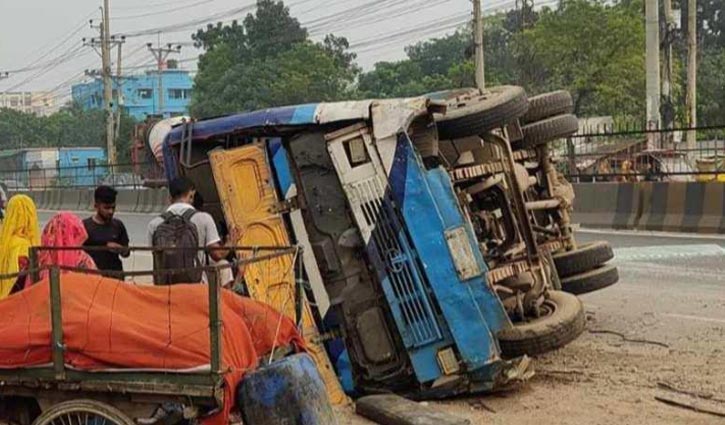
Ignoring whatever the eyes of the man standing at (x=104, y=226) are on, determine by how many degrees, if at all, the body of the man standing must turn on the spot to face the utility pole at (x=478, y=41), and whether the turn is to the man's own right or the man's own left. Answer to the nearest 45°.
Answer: approximately 90° to the man's own left

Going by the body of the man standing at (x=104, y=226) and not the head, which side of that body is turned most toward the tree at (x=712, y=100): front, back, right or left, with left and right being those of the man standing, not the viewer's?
left

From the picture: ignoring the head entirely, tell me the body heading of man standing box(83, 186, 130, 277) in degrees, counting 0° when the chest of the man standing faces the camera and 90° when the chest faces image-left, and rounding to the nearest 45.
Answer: approximately 315°

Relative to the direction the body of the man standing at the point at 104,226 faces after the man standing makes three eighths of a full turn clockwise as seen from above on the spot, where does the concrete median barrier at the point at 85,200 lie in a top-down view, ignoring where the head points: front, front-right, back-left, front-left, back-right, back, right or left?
right

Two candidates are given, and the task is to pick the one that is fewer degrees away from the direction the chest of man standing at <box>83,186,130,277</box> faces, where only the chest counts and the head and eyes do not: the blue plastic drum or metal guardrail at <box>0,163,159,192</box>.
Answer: the blue plastic drum

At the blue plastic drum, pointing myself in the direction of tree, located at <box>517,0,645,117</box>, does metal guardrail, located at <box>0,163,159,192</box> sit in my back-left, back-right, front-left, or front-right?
front-left

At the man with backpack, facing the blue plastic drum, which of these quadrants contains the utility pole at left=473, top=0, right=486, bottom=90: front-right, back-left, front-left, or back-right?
back-left

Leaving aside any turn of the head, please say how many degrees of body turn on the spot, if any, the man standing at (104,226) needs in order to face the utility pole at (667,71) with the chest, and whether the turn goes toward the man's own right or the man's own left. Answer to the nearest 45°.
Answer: approximately 90° to the man's own left

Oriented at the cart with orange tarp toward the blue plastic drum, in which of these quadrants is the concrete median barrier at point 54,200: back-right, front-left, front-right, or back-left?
back-left

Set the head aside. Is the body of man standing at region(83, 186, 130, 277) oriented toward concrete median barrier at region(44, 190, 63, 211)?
no

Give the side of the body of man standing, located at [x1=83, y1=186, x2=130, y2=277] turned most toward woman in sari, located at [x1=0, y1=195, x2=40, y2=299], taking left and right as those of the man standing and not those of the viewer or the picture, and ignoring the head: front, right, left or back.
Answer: right

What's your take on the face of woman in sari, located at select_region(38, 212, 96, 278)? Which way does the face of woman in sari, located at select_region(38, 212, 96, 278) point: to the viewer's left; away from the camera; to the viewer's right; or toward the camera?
away from the camera

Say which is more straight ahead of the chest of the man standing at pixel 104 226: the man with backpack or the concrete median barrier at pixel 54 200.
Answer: the man with backpack

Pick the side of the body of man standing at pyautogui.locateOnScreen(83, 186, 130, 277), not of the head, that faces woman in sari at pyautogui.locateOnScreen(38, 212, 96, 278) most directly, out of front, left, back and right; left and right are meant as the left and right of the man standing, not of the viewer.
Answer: right

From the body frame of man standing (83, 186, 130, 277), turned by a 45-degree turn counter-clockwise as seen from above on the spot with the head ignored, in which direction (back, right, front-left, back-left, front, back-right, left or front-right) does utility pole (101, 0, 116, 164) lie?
left

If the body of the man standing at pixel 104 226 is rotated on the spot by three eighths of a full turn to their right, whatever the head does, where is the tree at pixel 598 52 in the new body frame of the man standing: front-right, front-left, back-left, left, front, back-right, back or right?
back-right

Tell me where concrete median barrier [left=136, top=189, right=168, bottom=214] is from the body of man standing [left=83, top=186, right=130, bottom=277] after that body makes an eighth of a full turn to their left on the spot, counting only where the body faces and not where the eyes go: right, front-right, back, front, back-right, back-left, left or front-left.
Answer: left
